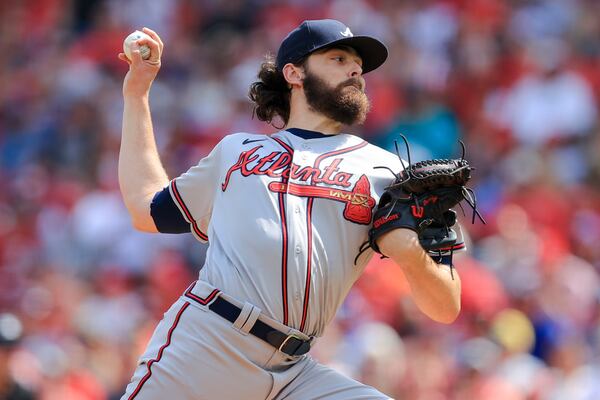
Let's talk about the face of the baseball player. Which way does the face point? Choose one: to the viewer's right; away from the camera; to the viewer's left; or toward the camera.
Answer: to the viewer's right

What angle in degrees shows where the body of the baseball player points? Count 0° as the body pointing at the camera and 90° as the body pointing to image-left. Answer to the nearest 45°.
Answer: approximately 315°
